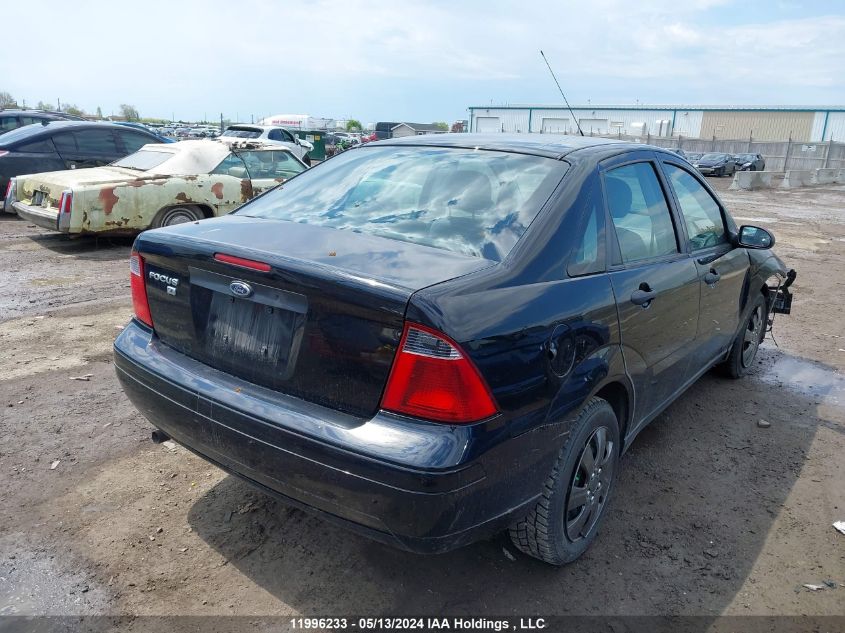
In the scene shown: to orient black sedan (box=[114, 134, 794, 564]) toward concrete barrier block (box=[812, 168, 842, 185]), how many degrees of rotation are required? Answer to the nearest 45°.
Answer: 0° — it already faces it

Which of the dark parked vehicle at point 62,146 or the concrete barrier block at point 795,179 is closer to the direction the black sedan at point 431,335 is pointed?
the concrete barrier block

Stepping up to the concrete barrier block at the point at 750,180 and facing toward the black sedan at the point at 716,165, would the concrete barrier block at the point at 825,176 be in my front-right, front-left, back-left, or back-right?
front-right

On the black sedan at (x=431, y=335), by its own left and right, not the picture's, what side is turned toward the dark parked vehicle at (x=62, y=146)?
left

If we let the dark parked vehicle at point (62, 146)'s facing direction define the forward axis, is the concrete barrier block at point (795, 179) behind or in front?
in front

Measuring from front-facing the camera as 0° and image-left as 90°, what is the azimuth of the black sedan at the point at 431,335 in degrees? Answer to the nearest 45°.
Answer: approximately 225°

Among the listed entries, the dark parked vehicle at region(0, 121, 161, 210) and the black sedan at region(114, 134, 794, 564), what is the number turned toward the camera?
0

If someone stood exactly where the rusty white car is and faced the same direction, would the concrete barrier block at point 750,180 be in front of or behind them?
in front

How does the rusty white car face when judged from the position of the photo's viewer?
facing away from the viewer and to the right of the viewer

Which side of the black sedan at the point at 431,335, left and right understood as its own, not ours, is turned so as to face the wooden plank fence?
front

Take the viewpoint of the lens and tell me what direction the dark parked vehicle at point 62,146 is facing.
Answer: facing away from the viewer and to the right of the viewer

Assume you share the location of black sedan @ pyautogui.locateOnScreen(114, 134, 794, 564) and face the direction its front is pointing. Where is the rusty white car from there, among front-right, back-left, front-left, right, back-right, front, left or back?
left

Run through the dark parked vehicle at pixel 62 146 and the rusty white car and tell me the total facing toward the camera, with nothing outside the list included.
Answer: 0

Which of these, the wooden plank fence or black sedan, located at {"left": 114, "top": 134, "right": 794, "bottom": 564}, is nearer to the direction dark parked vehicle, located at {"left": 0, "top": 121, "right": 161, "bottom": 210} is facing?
the wooden plank fence
